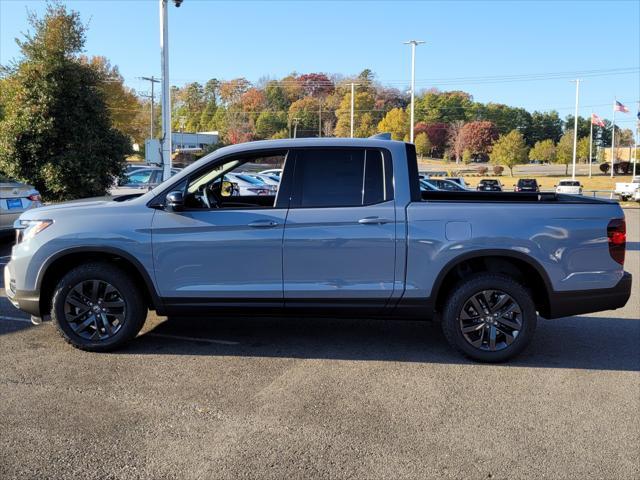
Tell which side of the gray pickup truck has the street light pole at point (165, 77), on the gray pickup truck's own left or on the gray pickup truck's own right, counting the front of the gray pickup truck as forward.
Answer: on the gray pickup truck's own right

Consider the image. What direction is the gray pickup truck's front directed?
to the viewer's left

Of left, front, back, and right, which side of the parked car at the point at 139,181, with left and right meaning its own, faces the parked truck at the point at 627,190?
back

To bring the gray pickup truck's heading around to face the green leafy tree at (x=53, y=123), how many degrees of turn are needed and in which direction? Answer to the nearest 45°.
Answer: approximately 45° to its right

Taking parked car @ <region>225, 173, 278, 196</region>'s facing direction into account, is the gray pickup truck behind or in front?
in front

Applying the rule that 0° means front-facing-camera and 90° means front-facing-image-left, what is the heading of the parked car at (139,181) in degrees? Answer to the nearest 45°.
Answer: approximately 45°

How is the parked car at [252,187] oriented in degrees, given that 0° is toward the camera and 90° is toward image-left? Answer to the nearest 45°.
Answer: approximately 315°

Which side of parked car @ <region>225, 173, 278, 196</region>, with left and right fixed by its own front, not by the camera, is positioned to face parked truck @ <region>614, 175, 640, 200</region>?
left

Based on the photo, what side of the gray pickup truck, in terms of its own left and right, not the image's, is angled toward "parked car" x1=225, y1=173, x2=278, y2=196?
right

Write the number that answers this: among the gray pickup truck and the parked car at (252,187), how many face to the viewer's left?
1
